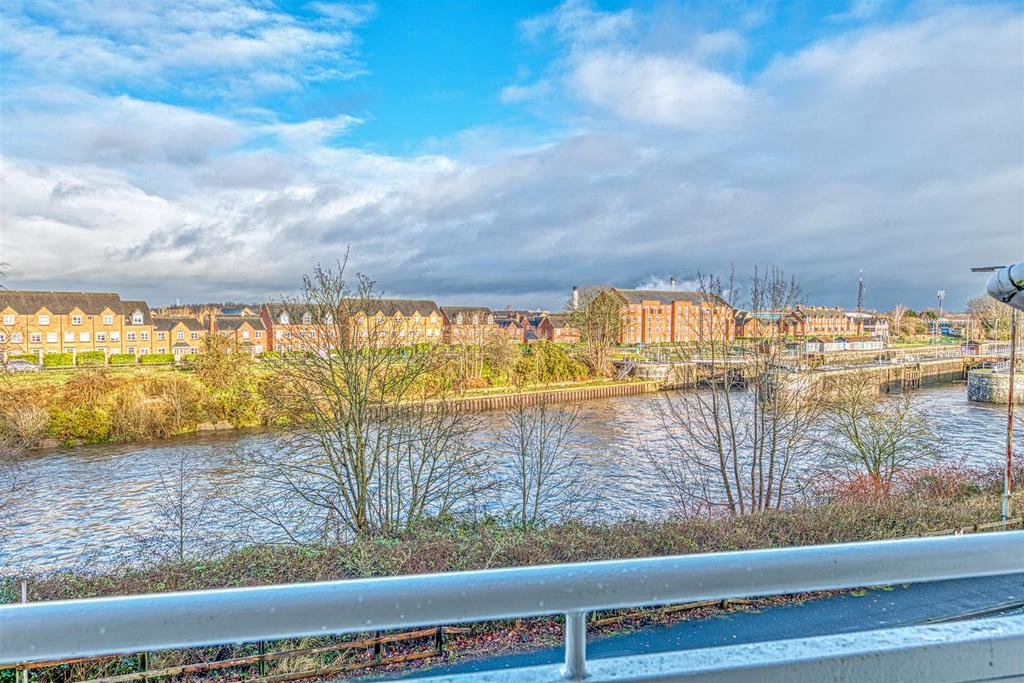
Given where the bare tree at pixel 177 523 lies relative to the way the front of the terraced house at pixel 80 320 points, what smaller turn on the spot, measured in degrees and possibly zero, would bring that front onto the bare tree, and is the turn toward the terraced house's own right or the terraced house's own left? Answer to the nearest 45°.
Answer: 0° — it already faces it

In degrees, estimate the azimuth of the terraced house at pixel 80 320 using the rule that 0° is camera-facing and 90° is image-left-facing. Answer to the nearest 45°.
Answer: approximately 0°

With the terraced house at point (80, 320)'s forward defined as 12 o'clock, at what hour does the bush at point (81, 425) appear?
The bush is roughly at 12 o'clock from the terraced house.

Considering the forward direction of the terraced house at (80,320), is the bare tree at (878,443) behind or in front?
in front

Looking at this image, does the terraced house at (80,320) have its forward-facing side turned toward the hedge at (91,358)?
yes

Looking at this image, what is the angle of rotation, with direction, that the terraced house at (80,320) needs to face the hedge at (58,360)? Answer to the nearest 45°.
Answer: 0° — it already faces it

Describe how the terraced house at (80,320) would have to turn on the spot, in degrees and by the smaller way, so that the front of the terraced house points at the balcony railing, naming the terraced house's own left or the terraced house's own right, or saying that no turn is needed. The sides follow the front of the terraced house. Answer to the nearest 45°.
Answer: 0° — it already faces it
